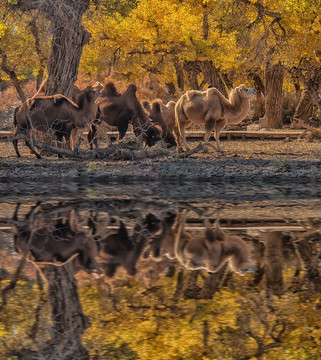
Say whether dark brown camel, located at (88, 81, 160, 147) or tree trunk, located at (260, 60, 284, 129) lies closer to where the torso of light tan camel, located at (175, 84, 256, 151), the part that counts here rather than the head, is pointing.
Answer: the tree trunk

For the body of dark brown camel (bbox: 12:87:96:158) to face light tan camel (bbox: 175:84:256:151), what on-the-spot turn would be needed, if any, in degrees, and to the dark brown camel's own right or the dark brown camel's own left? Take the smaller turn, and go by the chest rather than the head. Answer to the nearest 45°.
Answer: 0° — it already faces it

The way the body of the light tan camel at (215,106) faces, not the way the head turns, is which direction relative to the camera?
to the viewer's right

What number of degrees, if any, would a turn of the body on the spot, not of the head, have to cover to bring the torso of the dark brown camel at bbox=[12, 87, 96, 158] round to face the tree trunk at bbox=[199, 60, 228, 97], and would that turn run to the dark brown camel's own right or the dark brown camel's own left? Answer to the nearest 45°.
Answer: approximately 45° to the dark brown camel's own left

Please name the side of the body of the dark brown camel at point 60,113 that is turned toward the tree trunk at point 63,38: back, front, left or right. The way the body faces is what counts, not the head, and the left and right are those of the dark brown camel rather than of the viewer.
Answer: left

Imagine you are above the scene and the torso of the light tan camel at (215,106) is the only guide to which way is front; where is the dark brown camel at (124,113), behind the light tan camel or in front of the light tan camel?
behind

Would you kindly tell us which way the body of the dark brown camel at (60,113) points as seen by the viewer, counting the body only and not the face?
to the viewer's right
